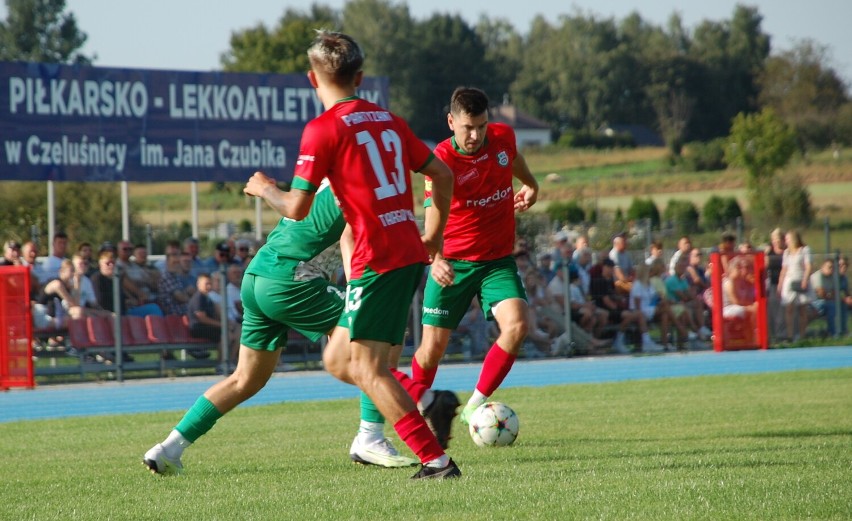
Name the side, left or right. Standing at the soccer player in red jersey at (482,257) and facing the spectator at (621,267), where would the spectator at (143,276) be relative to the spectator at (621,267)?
left

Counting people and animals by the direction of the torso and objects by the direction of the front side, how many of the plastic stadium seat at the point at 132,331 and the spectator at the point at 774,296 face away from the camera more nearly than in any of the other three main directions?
0

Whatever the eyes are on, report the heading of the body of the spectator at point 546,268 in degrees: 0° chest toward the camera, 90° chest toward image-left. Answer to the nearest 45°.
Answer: approximately 315°

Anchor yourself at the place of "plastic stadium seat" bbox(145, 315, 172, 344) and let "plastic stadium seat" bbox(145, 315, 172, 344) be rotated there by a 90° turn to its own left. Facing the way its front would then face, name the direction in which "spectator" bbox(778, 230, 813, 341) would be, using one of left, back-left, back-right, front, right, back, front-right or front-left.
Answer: front-right

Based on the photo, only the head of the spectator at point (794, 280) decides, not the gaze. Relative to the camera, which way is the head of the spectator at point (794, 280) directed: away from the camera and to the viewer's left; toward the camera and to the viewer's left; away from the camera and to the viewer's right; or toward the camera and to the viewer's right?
toward the camera and to the viewer's left

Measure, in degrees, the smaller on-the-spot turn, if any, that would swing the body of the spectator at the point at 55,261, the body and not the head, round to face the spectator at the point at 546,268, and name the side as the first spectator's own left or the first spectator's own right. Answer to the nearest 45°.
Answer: approximately 45° to the first spectator's own left

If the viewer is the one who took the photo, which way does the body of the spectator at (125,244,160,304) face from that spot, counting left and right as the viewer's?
facing the viewer and to the right of the viewer

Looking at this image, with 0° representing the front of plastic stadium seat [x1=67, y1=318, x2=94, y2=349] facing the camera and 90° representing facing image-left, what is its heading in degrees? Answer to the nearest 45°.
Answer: approximately 315°

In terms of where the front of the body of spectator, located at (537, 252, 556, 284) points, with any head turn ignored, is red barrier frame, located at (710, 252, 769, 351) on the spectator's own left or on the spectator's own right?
on the spectator's own left

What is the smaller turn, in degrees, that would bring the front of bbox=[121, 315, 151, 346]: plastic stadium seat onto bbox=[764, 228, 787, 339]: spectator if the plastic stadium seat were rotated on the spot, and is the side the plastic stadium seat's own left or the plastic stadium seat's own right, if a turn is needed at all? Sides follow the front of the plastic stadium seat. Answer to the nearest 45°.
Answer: approximately 45° to the plastic stadium seat's own left

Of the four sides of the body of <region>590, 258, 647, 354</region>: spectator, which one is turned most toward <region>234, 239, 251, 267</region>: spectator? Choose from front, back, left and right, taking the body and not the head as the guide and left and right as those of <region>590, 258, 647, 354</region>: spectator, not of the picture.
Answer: right

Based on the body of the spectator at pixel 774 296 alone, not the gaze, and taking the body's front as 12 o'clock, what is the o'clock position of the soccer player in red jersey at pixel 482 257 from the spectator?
The soccer player in red jersey is roughly at 12 o'clock from the spectator.

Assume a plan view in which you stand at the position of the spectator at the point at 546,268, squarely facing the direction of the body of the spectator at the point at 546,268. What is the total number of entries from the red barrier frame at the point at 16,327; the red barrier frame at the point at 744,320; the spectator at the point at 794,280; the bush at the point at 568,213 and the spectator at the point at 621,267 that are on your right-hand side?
1

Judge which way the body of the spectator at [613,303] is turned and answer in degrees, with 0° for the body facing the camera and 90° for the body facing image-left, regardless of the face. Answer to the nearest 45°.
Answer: approximately 315°

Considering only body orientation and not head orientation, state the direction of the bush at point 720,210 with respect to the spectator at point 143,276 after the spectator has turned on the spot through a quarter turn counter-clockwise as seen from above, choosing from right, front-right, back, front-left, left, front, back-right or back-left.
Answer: front
